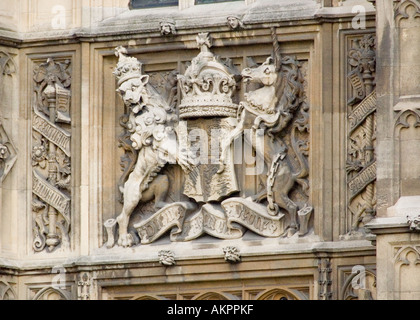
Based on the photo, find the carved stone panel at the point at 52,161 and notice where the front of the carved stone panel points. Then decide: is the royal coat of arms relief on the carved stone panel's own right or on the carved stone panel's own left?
on the carved stone panel's own left

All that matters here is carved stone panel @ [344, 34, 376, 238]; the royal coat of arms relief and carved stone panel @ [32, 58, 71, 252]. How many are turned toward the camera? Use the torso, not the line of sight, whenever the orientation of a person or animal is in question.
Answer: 3

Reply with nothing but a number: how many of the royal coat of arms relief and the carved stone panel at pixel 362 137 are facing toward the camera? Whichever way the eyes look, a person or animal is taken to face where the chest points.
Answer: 2

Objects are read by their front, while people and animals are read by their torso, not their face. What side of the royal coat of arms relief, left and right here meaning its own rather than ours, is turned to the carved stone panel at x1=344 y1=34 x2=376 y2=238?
left

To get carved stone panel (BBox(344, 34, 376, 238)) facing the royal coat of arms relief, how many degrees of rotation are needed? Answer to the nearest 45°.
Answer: approximately 90° to its right

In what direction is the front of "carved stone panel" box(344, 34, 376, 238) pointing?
toward the camera

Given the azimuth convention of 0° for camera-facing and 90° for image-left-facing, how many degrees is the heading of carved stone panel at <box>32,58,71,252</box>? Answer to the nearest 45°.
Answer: approximately 0°

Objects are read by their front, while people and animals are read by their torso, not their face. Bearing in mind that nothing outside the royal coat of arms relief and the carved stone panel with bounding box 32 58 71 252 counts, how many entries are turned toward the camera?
2

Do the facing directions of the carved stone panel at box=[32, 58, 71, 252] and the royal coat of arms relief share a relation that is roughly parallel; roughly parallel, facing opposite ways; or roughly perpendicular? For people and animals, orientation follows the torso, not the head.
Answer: roughly parallel
